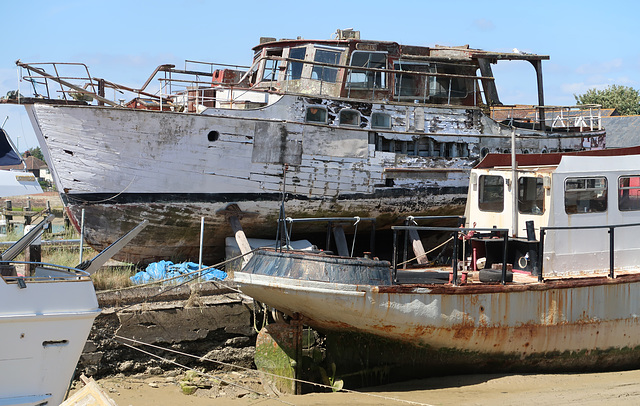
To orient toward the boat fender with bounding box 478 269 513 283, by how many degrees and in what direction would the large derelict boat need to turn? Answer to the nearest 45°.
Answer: approximately 135° to its left

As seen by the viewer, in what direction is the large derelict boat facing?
to the viewer's left

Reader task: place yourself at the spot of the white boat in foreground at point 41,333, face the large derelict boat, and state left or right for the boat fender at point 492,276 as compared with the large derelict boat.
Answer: right

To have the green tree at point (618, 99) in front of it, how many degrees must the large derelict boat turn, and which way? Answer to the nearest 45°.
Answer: approximately 135° to its right
